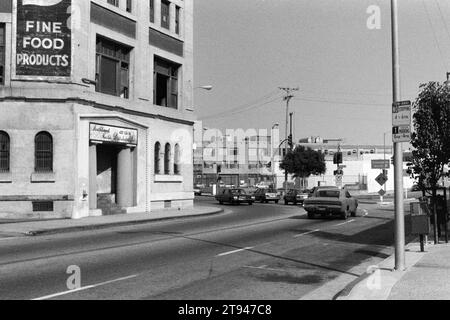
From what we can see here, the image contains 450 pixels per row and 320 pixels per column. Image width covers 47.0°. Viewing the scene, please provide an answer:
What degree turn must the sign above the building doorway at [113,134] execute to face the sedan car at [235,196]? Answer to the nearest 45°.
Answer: approximately 90° to its left

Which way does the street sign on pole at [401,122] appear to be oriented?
toward the camera

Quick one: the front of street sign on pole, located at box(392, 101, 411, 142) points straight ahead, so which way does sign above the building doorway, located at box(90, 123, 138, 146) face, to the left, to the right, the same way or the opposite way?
to the left

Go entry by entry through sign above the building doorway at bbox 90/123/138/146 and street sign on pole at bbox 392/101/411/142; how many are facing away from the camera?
0

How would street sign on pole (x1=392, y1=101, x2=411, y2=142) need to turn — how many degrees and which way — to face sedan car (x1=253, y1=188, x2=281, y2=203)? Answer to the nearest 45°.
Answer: approximately 180°

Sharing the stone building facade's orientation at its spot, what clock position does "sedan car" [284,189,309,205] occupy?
The sedan car is roughly at 9 o'clock from the stone building facade.

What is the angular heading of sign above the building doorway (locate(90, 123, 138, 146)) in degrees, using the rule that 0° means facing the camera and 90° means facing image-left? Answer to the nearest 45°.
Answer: approximately 315°

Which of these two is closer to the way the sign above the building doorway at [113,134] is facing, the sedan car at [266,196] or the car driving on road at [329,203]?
the car driving on road

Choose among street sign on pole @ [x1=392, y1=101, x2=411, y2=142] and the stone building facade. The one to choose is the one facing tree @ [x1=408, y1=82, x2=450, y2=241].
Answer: the stone building facade

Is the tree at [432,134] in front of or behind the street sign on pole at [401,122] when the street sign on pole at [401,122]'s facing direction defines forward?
behind

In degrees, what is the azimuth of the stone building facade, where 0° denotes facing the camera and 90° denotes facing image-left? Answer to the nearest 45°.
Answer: approximately 315°

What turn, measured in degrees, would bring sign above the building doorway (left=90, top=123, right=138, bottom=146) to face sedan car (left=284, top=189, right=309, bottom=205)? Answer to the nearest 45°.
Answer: approximately 90° to its left

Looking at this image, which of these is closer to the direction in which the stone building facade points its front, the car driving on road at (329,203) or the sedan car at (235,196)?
the car driving on road

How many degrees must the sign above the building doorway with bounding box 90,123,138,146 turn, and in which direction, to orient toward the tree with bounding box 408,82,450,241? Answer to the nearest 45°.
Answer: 0° — it already faces it
